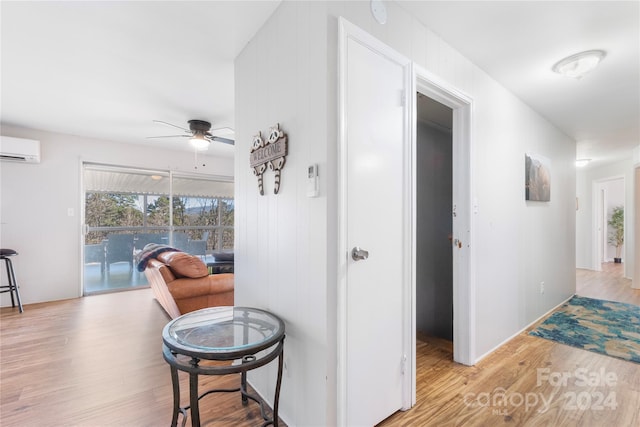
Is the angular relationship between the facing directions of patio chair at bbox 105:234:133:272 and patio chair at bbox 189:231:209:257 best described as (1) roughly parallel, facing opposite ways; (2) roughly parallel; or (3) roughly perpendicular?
roughly perpendicular

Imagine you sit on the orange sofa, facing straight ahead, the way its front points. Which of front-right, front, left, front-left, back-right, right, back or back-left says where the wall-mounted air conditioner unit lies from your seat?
back-left

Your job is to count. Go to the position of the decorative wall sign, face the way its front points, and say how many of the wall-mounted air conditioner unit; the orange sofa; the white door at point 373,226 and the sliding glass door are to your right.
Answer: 3

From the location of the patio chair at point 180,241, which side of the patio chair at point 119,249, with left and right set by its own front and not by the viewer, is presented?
right

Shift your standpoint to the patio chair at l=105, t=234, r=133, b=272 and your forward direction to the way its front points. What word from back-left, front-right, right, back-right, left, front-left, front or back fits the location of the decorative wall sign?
back

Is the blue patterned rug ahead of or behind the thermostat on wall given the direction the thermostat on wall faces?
behind

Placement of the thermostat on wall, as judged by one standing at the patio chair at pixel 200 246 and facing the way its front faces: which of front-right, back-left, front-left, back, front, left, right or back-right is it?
left

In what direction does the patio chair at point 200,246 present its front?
to the viewer's left

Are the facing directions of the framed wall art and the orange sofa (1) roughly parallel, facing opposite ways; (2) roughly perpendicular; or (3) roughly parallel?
roughly perpendicular
